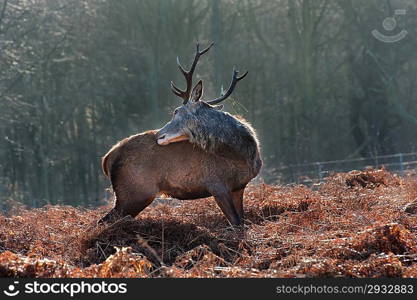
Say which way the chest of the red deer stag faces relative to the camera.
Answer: to the viewer's right
